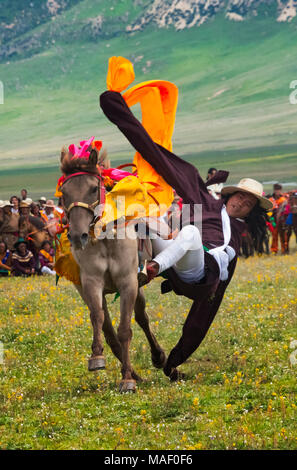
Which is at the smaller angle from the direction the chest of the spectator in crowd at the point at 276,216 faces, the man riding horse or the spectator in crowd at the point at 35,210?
the man riding horse

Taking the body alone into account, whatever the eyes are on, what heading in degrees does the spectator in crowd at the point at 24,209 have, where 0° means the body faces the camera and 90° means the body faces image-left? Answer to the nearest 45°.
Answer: approximately 0°

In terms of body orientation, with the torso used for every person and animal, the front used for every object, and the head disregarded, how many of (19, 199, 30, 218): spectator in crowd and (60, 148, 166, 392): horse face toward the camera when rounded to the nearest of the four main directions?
2

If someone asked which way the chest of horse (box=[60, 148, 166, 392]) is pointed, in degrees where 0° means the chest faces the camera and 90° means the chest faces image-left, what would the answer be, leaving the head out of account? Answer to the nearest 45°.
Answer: approximately 0°

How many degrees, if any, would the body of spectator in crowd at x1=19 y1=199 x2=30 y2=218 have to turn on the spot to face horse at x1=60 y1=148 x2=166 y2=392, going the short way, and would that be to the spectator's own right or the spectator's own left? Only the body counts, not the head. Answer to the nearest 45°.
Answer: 0° — they already face it

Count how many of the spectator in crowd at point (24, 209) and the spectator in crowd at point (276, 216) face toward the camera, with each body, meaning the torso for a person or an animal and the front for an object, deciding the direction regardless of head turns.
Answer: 2

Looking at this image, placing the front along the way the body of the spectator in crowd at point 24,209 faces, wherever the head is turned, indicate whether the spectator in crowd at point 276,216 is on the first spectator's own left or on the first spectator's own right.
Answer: on the first spectator's own left
